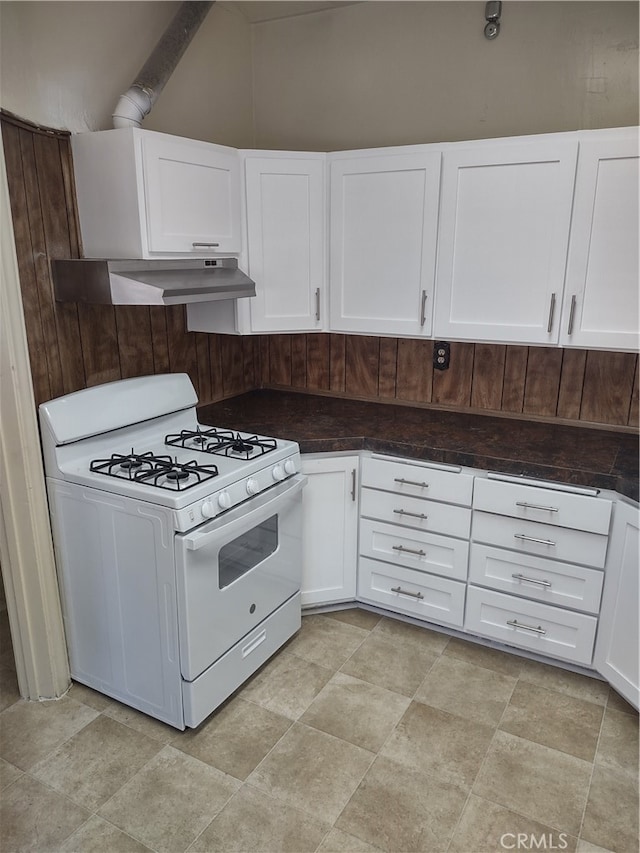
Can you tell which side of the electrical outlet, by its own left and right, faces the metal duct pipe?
right

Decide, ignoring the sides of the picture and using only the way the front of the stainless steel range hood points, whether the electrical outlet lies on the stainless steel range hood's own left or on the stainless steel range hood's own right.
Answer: on the stainless steel range hood's own left

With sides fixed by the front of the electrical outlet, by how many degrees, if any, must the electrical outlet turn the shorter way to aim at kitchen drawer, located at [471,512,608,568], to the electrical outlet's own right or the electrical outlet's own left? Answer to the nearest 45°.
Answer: approximately 45° to the electrical outlet's own left

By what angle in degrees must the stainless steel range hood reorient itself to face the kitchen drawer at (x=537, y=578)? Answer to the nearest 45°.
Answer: approximately 45° to its left

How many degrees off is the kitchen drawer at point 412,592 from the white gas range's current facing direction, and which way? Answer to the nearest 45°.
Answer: approximately 45° to its left

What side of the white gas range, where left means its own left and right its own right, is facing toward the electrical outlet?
left

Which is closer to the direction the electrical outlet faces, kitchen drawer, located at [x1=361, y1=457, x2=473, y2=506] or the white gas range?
the kitchen drawer

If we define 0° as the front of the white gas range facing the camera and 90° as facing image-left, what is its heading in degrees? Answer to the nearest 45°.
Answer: approximately 315°

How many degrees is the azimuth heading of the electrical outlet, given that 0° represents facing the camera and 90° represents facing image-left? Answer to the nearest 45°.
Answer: approximately 0°

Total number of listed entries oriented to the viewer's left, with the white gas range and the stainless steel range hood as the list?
0

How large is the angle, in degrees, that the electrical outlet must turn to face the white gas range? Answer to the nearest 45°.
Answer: approximately 45° to its right

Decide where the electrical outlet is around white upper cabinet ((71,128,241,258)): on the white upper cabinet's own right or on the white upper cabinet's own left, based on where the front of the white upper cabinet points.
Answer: on the white upper cabinet's own left

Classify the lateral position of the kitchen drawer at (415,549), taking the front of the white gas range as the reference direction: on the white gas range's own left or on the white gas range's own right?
on the white gas range's own left
